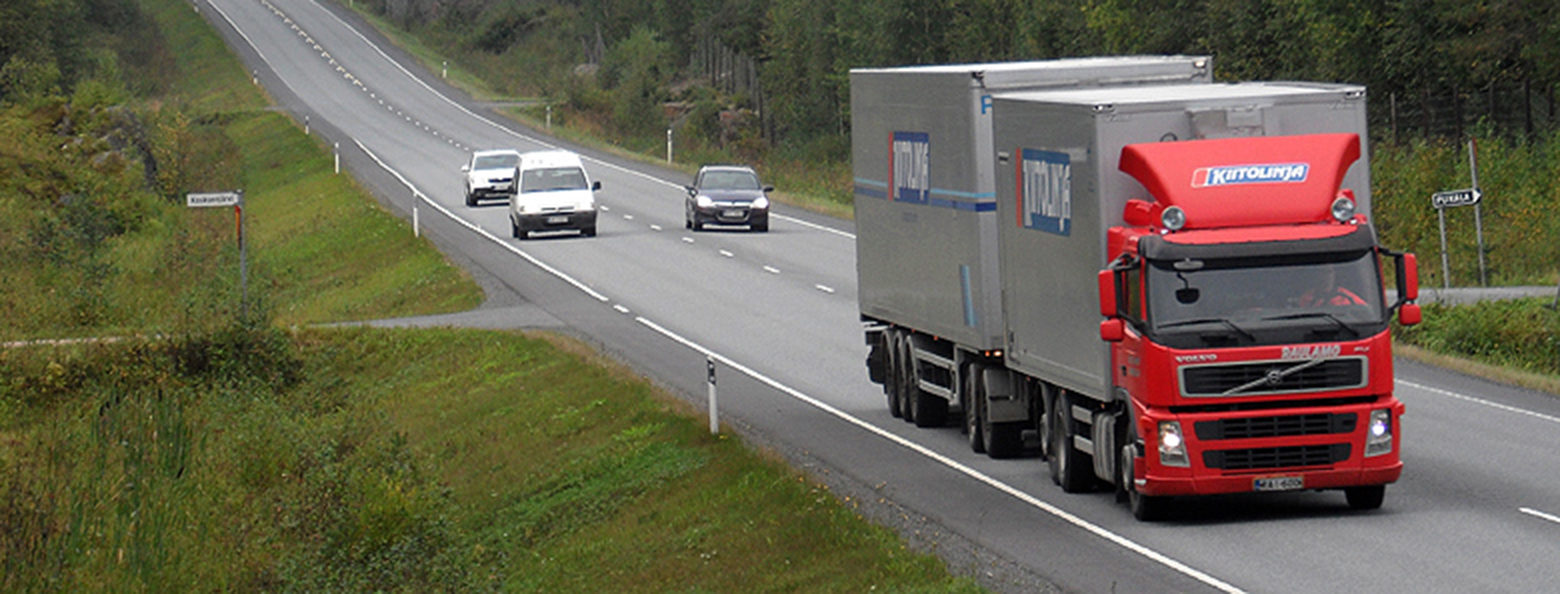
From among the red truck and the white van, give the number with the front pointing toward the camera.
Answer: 2

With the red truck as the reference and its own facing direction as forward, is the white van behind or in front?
behind

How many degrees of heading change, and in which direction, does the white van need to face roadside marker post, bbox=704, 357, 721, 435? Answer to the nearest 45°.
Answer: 0° — it already faces it

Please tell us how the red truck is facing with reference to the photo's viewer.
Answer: facing the viewer

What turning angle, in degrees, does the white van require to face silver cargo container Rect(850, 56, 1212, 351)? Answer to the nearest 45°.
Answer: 0° — it already faces it

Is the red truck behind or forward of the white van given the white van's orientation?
forward

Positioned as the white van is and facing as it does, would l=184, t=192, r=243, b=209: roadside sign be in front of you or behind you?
in front
